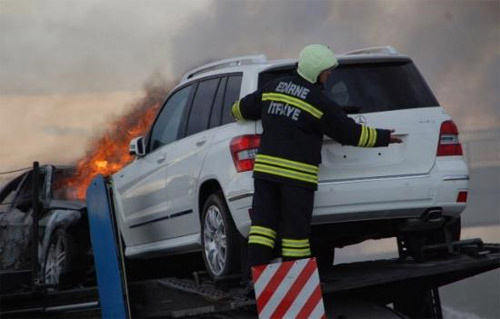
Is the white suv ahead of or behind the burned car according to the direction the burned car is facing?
behind

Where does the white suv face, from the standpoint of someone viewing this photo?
facing away from the viewer and to the left of the viewer

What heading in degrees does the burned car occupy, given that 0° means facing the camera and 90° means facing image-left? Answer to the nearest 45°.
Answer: approximately 135°

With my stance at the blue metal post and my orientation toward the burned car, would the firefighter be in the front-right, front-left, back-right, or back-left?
back-right

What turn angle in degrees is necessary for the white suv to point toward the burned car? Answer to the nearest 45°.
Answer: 0° — it already faces it

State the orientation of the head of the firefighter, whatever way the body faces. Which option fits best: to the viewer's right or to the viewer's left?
to the viewer's right

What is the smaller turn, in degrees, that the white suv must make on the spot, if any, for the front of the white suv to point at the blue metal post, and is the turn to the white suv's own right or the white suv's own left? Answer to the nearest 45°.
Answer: approximately 45° to the white suv's own left
